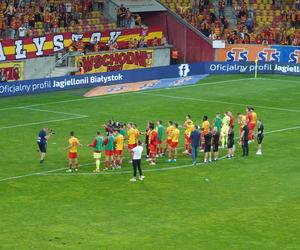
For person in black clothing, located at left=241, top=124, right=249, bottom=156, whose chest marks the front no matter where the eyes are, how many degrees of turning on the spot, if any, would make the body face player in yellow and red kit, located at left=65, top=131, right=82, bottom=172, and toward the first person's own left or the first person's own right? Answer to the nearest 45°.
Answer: approximately 90° to the first person's own left

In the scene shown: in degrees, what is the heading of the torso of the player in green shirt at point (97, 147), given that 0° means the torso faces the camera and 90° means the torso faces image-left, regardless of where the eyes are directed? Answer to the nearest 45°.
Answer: approximately 135°

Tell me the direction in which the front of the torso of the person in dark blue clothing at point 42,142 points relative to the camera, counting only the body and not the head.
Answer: to the viewer's right

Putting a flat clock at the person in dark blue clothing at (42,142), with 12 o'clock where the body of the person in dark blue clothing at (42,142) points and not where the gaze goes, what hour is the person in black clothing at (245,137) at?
the person in black clothing at (245,137) is roughly at 12 o'clock from the person in dark blue clothing at (42,142).

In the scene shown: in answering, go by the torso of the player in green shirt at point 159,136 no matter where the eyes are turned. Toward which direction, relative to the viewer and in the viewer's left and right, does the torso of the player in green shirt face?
facing away from the viewer and to the left of the viewer

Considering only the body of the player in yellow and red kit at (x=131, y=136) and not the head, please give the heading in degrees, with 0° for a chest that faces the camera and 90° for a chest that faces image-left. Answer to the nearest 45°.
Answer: approximately 135°

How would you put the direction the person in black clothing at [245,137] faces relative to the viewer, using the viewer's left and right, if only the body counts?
facing away from the viewer and to the left of the viewer

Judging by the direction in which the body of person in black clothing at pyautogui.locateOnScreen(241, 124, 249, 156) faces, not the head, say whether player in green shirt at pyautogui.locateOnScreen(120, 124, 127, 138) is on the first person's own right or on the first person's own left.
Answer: on the first person's own left

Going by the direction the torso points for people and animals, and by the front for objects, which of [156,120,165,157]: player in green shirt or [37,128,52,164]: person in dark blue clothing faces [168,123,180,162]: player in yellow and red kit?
the person in dark blue clothing

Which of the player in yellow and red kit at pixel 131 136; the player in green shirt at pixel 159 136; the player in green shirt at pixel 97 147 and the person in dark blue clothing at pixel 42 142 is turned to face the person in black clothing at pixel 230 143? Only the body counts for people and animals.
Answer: the person in dark blue clothing at pixel 42 142
